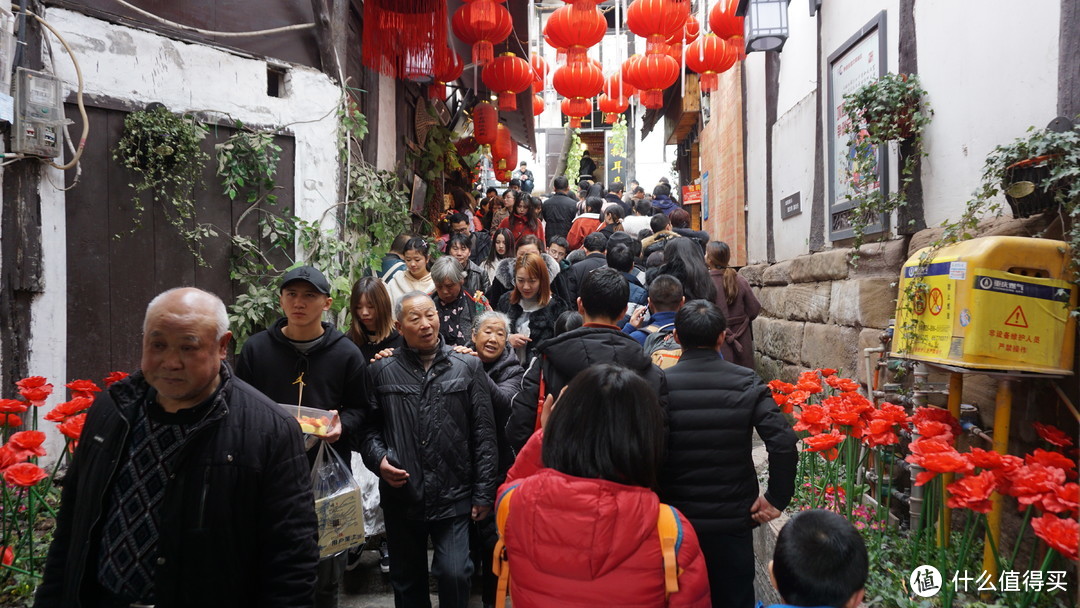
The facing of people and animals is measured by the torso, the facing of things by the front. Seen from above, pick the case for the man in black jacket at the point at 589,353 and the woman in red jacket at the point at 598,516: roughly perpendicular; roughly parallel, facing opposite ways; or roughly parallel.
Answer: roughly parallel

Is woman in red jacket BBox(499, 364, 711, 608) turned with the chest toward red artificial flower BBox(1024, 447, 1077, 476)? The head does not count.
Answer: no

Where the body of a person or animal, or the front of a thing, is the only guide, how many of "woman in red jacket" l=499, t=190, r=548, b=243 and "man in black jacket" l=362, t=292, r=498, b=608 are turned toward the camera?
2

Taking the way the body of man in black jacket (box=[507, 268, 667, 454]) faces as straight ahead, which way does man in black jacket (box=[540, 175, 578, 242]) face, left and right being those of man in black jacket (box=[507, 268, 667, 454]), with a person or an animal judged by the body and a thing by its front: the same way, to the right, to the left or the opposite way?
the same way

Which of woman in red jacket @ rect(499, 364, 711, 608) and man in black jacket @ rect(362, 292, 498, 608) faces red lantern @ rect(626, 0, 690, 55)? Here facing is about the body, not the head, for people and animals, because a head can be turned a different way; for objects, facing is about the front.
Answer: the woman in red jacket

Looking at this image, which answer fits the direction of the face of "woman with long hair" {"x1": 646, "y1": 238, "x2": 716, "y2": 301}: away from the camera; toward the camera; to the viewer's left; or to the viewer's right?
away from the camera

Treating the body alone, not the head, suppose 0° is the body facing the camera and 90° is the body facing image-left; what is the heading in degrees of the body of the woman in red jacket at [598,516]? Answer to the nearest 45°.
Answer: approximately 180°

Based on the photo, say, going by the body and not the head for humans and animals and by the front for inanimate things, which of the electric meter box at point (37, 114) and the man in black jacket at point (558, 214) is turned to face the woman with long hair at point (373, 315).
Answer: the electric meter box

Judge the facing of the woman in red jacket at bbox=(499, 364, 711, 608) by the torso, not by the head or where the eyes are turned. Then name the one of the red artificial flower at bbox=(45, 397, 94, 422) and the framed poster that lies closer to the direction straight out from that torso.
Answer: the framed poster

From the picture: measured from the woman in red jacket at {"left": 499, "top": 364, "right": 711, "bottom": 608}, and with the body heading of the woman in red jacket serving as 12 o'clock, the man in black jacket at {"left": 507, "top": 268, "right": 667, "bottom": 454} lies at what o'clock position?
The man in black jacket is roughly at 12 o'clock from the woman in red jacket.

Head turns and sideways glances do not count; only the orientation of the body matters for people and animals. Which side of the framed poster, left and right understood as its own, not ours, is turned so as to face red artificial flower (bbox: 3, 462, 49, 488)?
front

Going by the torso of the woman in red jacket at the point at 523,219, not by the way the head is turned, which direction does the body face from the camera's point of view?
toward the camera

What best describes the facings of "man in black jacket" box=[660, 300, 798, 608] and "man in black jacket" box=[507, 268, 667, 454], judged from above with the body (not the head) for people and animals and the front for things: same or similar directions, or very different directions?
same or similar directions

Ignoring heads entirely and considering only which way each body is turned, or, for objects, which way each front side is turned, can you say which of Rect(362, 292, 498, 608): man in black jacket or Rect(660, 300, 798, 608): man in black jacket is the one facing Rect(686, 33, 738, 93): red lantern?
Rect(660, 300, 798, 608): man in black jacket

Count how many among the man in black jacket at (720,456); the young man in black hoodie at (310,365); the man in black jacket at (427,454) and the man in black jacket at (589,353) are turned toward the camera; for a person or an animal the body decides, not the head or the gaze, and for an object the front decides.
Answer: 2

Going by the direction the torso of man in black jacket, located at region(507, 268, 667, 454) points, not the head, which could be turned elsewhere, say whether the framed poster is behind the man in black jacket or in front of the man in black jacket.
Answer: in front

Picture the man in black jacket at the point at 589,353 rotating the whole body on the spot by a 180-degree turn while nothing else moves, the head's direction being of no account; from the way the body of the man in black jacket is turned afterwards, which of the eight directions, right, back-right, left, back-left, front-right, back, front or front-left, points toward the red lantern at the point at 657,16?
back

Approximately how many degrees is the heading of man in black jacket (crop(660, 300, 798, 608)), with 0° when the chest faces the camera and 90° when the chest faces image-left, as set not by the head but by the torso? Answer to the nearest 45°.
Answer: approximately 180°

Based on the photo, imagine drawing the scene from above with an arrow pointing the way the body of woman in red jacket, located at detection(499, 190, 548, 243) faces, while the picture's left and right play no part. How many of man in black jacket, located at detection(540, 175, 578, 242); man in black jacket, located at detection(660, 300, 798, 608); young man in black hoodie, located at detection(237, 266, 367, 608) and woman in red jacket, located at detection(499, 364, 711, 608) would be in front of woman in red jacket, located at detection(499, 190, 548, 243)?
3
